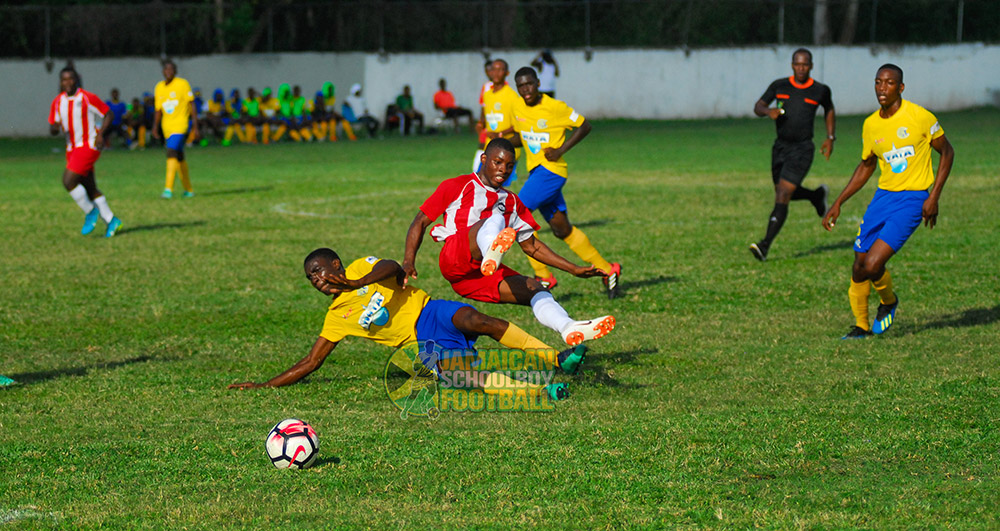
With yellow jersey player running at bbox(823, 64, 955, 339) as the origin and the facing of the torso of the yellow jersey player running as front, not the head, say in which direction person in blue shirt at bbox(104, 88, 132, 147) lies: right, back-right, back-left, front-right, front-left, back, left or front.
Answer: right

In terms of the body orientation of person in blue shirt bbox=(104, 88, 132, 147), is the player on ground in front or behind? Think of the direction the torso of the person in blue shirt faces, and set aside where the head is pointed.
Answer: in front

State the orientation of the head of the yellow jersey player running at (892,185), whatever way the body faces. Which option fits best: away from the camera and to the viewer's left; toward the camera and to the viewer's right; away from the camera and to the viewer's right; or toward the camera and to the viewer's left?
toward the camera and to the viewer's left

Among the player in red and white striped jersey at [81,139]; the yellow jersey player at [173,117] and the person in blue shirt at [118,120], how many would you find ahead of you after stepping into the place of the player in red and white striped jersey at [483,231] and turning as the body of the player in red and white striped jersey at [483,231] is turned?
0

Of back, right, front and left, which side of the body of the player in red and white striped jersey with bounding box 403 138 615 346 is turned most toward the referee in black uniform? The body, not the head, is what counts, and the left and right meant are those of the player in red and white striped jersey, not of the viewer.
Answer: left

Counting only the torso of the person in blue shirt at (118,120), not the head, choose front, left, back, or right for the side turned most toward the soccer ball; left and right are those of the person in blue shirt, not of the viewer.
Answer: front

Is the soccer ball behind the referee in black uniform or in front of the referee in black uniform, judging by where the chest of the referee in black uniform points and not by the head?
in front

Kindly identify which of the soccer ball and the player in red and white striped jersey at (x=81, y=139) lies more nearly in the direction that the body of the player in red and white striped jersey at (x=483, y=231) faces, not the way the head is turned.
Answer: the soccer ball

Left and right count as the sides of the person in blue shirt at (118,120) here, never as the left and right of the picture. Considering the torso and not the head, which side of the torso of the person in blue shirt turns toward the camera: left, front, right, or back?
front

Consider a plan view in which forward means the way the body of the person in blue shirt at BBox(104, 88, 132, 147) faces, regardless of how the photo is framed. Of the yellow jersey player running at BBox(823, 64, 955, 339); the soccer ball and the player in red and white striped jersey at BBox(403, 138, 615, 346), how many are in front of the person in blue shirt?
3

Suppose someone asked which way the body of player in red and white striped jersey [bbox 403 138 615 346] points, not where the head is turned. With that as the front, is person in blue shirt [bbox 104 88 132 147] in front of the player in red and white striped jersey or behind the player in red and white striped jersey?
behind

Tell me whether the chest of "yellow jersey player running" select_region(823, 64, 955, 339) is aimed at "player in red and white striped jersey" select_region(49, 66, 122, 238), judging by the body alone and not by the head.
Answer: no

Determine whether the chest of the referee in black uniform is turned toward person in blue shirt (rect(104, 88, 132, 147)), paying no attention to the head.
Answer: no

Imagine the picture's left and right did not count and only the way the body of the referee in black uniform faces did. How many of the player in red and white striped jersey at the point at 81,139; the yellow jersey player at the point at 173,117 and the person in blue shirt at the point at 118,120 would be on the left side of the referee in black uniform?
0

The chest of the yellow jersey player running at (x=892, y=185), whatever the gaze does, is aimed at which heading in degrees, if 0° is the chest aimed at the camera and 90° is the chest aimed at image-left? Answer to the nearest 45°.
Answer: approximately 45°

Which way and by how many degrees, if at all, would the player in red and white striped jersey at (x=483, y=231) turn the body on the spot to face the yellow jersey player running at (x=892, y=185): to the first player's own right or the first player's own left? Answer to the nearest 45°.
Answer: approximately 90° to the first player's own left

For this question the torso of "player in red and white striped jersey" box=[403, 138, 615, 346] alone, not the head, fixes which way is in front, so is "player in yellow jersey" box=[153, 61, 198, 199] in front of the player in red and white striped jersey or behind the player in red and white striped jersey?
behind
